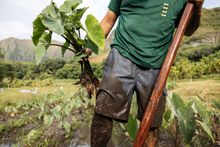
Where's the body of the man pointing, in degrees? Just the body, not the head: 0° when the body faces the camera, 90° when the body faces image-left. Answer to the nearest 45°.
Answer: approximately 0°
